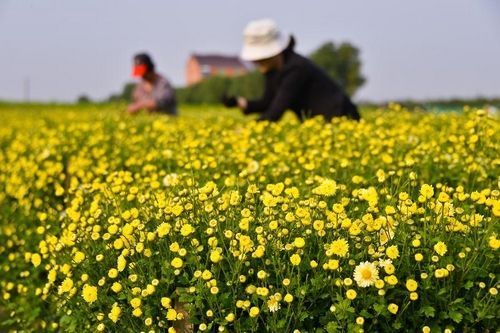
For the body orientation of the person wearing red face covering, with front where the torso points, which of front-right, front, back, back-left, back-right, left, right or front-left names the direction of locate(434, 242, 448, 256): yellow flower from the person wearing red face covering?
front-left

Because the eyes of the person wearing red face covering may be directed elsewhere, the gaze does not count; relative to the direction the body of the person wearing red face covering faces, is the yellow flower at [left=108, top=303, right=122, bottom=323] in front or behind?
in front

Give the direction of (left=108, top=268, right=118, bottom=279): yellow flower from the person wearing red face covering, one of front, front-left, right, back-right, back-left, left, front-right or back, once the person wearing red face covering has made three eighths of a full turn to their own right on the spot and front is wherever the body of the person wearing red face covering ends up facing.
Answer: back

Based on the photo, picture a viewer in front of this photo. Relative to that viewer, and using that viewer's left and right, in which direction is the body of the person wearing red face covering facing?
facing the viewer and to the left of the viewer

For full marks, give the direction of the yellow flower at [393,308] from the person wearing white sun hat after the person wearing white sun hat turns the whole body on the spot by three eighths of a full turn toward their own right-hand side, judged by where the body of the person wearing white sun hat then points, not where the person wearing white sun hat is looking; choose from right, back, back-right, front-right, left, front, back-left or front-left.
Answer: back-right

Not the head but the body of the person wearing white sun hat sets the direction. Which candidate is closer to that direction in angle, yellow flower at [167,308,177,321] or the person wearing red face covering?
the person wearing red face covering

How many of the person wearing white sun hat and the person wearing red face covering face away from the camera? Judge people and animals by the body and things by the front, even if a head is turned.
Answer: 0

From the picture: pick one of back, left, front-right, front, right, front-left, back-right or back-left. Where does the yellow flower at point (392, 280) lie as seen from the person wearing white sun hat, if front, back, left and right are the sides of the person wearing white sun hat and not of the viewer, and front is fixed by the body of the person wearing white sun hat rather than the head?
left

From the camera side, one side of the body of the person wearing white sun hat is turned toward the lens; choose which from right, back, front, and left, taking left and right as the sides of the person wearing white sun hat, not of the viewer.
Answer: left

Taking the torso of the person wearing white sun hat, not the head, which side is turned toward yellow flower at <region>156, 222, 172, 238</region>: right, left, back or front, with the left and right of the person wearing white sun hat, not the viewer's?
left
